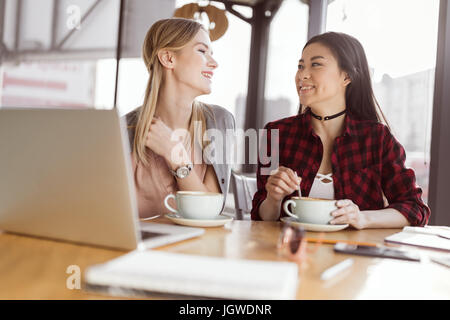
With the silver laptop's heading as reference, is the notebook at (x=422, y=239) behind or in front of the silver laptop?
in front

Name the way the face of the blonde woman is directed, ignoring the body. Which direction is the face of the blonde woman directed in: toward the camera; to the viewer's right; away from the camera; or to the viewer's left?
to the viewer's right

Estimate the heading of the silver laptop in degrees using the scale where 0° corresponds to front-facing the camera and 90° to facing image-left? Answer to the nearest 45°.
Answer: approximately 225°

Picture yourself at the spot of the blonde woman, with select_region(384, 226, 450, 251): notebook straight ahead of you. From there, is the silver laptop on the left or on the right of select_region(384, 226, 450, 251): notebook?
right

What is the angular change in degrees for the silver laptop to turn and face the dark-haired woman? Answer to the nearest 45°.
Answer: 0° — it already faces them

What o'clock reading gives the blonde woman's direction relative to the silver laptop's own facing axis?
The blonde woman is roughly at 11 o'clock from the silver laptop.
